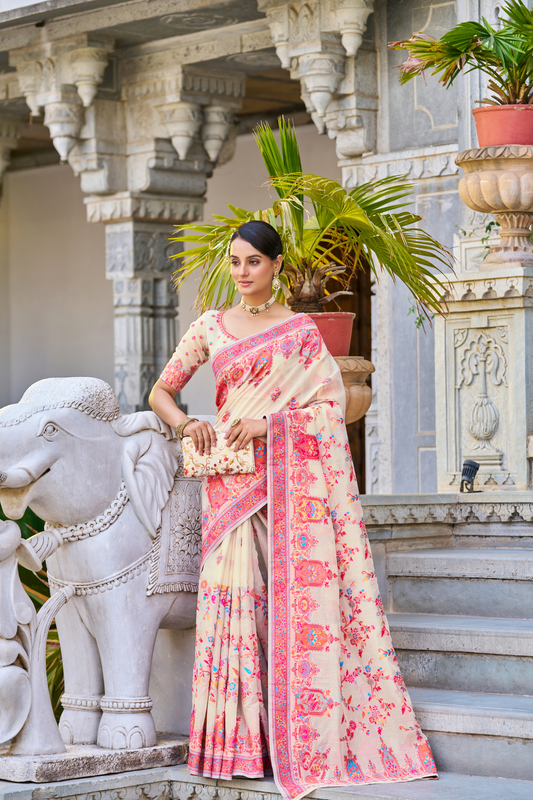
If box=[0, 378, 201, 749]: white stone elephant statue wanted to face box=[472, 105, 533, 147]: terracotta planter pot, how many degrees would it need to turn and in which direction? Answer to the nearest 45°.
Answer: approximately 180°

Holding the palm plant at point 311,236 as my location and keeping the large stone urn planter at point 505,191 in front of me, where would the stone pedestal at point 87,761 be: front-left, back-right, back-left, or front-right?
back-right

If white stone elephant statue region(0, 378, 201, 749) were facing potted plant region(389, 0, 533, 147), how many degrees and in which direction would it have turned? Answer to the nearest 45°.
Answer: approximately 180°

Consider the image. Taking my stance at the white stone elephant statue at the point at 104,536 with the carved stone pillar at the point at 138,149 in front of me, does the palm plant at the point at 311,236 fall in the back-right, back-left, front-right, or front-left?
front-right

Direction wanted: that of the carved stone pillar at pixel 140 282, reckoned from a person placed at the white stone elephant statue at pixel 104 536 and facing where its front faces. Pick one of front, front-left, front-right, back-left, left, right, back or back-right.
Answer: back-right

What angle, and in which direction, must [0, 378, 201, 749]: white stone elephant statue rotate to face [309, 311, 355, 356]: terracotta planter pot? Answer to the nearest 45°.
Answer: approximately 180°

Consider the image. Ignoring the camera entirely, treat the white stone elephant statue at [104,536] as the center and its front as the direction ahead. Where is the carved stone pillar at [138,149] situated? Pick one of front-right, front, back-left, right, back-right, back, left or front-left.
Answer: back-right

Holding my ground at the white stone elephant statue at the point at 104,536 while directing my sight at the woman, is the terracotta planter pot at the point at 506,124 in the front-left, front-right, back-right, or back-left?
front-left

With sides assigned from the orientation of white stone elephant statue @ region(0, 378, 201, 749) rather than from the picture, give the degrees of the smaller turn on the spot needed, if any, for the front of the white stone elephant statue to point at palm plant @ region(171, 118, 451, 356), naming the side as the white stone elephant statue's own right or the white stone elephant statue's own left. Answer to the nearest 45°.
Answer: approximately 180°

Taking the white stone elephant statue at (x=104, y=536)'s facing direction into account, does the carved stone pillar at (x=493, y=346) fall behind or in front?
behind

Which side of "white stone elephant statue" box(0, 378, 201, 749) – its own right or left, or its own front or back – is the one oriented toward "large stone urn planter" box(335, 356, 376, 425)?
back

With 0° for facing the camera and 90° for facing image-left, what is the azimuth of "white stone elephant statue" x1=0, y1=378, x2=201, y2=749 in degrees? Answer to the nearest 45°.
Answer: approximately 45°
